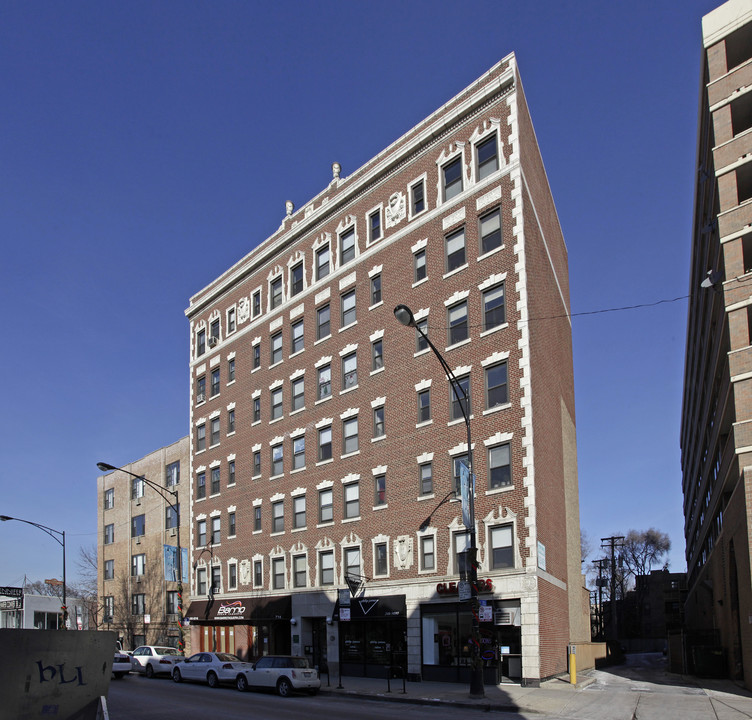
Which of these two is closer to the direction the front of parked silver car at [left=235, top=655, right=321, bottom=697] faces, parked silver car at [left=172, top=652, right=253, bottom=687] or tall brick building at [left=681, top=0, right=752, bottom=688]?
the parked silver car

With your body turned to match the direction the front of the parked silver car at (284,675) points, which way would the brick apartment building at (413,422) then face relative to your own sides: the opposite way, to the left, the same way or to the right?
to the left

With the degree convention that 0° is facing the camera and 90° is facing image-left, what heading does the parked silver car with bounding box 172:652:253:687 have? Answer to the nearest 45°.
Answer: approximately 135°

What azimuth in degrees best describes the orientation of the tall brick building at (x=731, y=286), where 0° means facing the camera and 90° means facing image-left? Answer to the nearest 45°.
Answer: approximately 45°

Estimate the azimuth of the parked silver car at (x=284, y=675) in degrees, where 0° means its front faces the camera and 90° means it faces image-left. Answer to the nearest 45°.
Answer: approximately 135°

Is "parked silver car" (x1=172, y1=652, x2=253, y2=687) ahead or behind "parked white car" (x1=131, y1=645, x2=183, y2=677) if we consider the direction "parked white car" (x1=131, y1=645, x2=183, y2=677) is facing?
behind

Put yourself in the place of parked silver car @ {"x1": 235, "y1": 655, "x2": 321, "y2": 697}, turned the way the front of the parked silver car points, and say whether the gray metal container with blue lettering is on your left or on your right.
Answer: on your left
